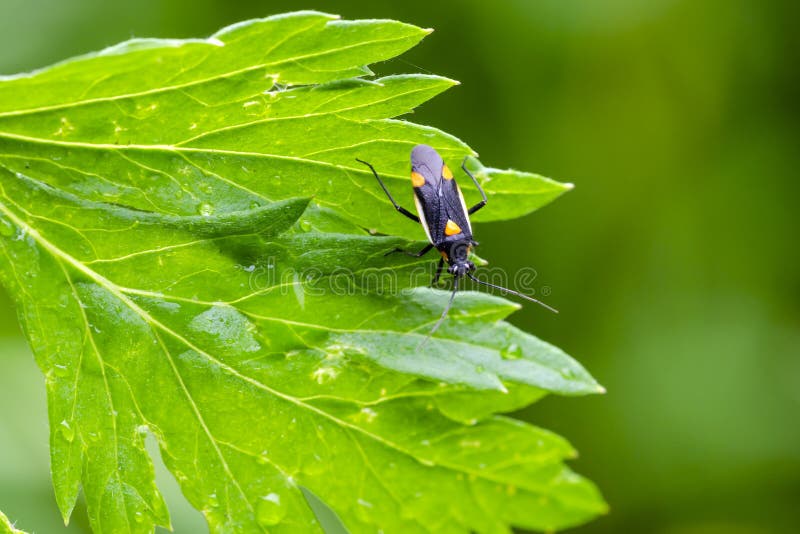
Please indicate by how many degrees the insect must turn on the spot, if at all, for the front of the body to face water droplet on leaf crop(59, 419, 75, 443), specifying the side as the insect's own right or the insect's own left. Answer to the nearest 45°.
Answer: approximately 45° to the insect's own right

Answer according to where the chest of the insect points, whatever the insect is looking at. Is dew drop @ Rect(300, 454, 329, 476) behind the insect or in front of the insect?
in front

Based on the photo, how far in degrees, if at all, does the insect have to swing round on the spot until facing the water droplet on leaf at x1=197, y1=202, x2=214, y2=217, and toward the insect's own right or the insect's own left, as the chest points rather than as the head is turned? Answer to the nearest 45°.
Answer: approximately 45° to the insect's own right

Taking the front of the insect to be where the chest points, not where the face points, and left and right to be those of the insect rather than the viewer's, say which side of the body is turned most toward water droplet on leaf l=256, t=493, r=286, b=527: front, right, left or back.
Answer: front

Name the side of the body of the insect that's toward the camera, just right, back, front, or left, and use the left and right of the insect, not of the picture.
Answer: front
